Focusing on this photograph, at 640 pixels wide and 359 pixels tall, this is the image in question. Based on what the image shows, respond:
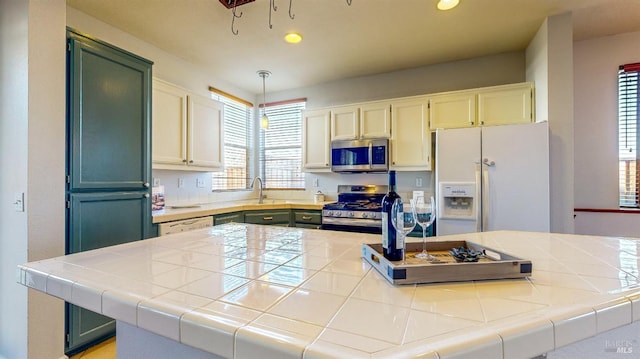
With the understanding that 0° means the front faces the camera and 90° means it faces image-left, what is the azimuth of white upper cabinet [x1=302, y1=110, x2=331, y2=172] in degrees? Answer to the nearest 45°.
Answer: approximately 0°

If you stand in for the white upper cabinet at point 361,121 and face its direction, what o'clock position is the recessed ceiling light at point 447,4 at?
The recessed ceiling light is roughly at 11 o'clock from the white upper cabinet.

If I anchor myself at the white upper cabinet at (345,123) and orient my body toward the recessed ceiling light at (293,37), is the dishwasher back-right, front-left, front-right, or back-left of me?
front-right

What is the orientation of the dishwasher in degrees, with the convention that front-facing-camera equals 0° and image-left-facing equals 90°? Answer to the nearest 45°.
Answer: approximately 315°

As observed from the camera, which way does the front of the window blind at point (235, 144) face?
facing the viewer and to the right of the viewer

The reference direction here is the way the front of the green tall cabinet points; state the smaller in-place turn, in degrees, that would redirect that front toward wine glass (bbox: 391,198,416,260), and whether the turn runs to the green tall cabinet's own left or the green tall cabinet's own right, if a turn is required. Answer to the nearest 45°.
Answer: approximately 45° to the green tall cabinet's own right

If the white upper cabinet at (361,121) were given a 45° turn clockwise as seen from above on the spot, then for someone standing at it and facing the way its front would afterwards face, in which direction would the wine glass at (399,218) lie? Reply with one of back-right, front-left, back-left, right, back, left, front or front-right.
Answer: front-left

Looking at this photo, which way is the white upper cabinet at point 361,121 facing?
toward the camera

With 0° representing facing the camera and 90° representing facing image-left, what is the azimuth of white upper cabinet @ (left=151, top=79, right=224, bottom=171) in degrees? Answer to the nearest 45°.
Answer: approximately 315°

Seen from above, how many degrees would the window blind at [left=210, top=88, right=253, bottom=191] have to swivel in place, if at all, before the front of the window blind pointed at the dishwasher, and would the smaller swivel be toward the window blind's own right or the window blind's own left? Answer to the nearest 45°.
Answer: approximately 45° to the window blind's own right

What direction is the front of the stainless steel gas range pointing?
toward the camera

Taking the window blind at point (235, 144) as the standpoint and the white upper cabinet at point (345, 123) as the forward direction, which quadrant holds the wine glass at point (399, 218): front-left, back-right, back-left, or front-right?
front-right

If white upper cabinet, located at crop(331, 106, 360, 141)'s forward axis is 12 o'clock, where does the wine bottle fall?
The wine bottle is roughly at 12 o'clock from the white upper cabinet.

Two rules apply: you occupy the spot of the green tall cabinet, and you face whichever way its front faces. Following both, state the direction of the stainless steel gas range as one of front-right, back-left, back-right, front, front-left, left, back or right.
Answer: front-left

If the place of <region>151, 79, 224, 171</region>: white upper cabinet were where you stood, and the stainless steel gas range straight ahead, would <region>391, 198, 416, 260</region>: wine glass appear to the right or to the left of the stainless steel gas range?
right
